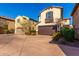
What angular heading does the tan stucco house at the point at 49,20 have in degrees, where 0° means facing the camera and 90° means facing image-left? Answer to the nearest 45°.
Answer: approximately 0°

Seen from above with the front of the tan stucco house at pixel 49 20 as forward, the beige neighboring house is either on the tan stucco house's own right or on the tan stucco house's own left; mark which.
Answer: on the tan stucco house's own right
